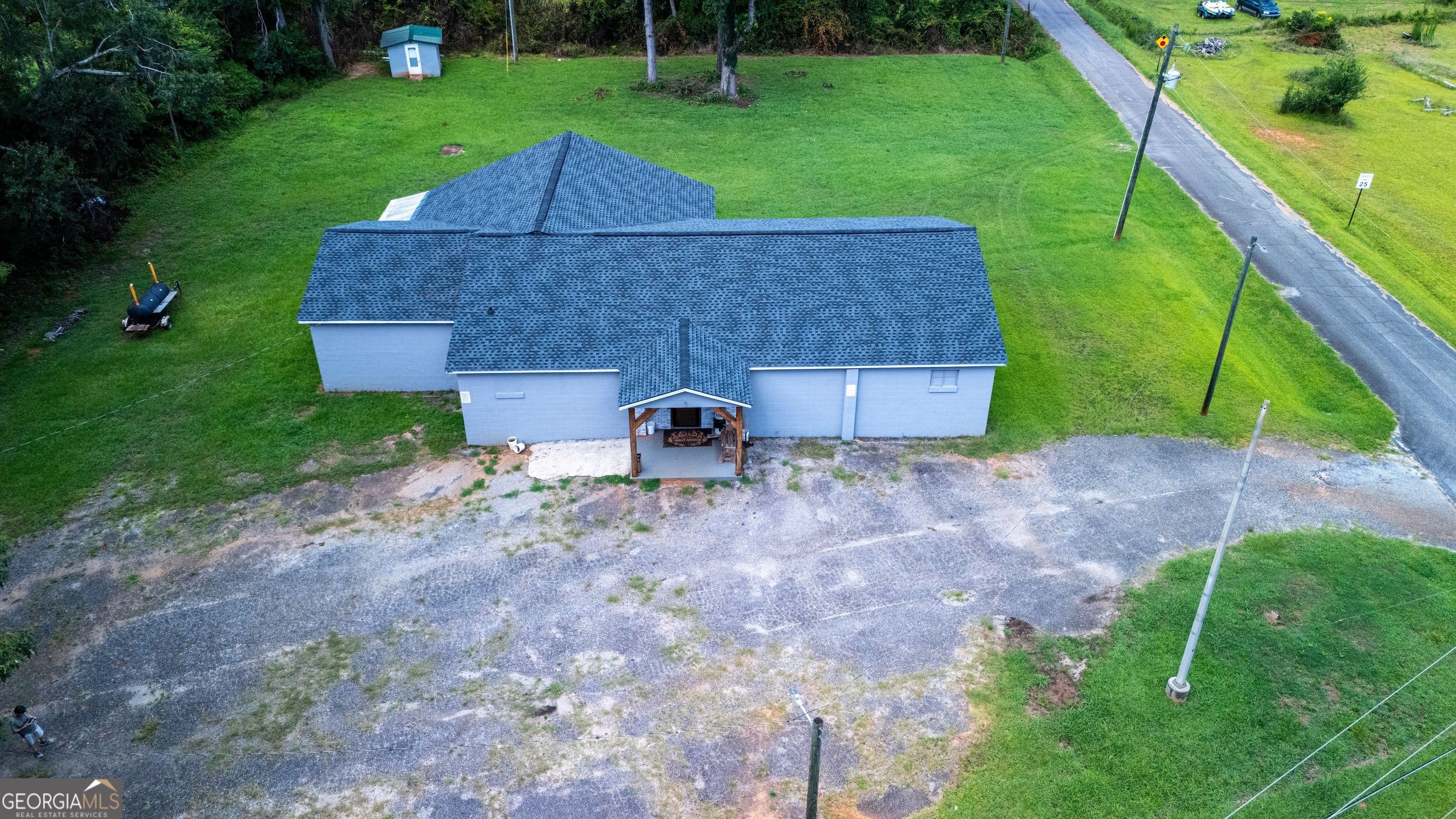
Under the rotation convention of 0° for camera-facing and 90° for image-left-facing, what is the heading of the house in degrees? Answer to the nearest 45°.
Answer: approximately 0°

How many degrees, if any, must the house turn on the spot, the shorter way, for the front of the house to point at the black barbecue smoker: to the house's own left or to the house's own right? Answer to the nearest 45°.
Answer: approximately 90° to the house's own right

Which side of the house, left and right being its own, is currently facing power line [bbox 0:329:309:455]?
right

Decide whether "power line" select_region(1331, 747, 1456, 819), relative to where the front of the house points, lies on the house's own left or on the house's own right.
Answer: on the house's own left

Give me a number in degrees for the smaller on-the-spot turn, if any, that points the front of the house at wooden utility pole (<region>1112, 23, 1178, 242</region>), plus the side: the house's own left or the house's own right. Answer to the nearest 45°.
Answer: approximately 135° to the house's own left

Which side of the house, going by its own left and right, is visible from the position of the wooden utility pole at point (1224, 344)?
left

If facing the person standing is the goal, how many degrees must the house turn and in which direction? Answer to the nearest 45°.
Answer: approximately 45° to its right

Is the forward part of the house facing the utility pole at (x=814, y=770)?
yes

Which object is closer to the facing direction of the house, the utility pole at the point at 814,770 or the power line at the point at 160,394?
the utility pole

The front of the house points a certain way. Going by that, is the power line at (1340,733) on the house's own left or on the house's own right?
on the house's own left

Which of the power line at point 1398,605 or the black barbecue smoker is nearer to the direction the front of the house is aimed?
the power line
